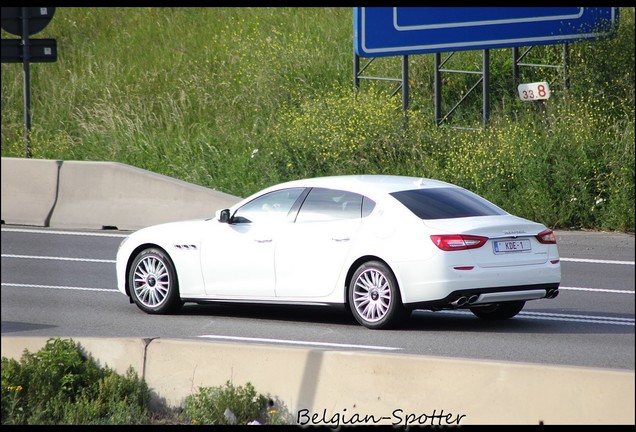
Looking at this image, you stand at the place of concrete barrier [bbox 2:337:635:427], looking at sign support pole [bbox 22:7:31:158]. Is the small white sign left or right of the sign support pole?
right

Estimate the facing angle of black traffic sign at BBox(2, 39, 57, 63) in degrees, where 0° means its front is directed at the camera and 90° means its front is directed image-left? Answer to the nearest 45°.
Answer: approximately 180°

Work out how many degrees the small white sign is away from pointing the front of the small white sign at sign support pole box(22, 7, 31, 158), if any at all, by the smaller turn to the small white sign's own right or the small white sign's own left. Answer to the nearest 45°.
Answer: approximately 45° to the small white sign's own right

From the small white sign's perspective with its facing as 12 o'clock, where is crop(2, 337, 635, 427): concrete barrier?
The concrete barrier is roughly at 12 o'clock from the small white sign.

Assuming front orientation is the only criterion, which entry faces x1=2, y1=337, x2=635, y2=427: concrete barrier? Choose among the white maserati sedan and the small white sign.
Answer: the small white sign

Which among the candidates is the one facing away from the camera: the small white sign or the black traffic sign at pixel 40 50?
the black traffic sign

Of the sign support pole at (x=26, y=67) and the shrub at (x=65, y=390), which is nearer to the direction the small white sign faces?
the shrub

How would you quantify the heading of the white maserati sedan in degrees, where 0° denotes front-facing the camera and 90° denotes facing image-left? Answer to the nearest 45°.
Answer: approximately 135°

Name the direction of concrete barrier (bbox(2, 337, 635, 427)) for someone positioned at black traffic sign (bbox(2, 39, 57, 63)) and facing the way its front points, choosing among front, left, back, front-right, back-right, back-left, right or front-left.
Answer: back

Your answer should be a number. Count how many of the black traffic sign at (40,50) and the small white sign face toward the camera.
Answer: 1

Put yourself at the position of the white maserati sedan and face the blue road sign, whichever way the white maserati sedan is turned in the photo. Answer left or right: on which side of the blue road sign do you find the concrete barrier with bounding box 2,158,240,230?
left
